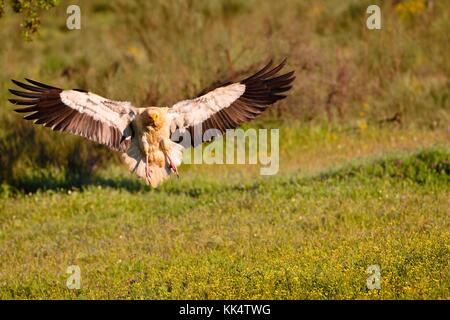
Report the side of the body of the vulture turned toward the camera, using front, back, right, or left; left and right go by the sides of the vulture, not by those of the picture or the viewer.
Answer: front
